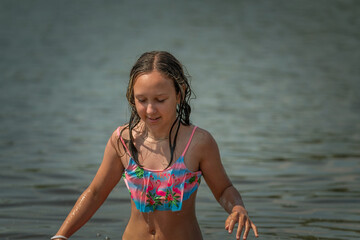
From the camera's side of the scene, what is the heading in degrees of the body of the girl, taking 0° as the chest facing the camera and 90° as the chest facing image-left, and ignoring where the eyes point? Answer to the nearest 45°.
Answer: approximately 0°
